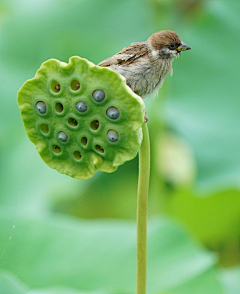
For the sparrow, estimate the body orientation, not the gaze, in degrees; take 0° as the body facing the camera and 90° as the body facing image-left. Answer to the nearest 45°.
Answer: approximately 270°
